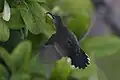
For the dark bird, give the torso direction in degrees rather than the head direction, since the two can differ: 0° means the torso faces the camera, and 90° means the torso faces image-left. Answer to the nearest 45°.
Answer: approximately 90°
